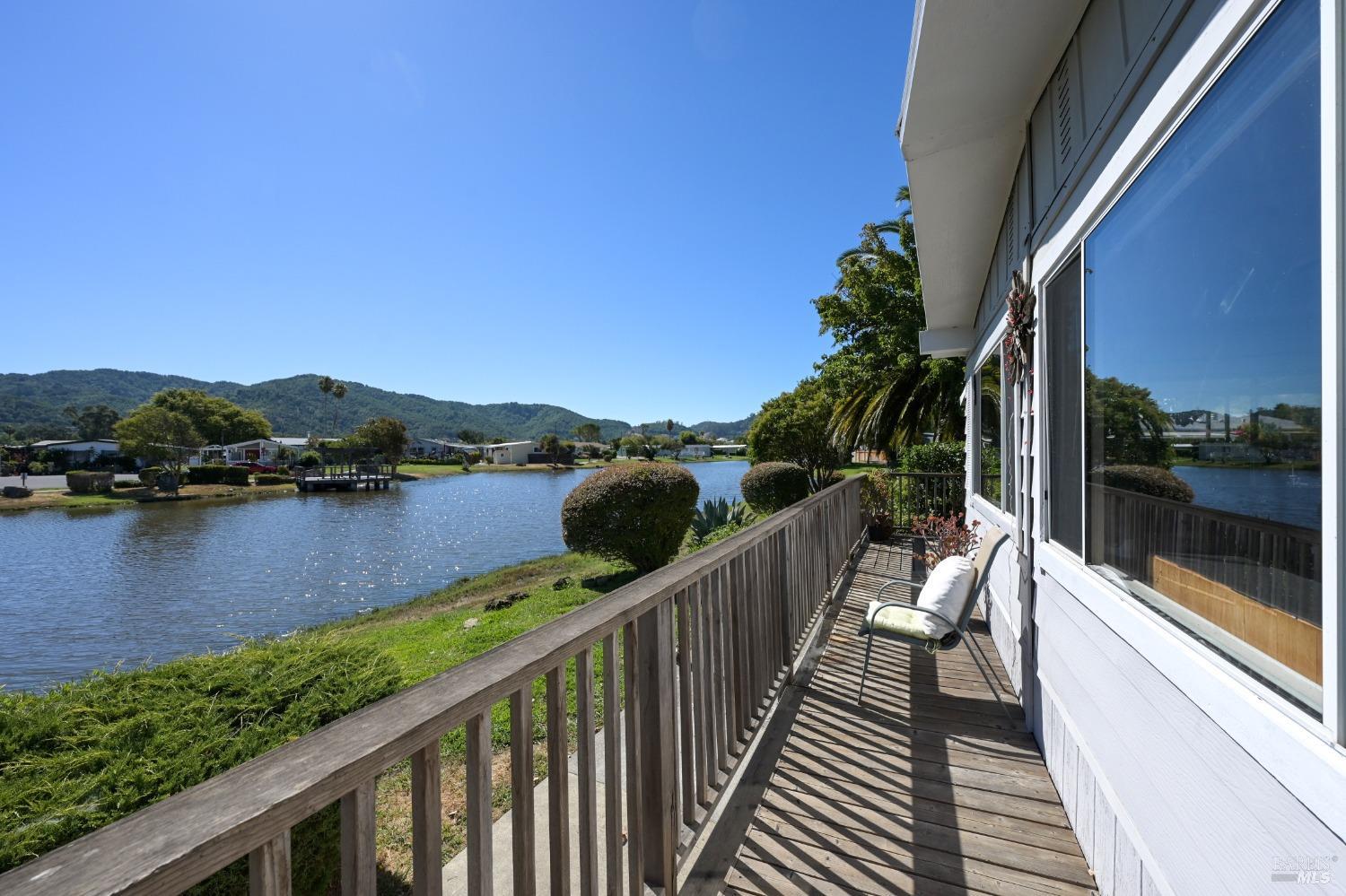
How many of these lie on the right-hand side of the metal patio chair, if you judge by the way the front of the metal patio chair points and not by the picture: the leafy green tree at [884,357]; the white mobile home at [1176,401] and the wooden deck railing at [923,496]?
2

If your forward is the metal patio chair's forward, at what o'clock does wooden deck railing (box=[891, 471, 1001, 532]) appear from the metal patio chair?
The wooden deck railing is roughly at 3 o'clock from the metal patio chair.

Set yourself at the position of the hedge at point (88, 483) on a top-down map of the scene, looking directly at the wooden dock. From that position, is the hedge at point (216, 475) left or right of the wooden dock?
left

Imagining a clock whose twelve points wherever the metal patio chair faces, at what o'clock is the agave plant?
The agave plant is roughly at 2 o'clock from the metal patio chair.

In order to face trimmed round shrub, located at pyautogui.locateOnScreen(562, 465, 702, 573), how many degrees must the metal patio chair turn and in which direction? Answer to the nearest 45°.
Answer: approximately 45° to its right

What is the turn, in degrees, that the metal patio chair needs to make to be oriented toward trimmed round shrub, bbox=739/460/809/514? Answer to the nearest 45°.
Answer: approximately 90° to its right

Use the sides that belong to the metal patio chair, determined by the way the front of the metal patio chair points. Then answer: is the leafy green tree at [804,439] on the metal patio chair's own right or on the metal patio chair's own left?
on the metal patio chair's own right

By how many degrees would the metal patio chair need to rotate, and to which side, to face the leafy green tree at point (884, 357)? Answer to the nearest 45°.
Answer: approximately 90° to its right

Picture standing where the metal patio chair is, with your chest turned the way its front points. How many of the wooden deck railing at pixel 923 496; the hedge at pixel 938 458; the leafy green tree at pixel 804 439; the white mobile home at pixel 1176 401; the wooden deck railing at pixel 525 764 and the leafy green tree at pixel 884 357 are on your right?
4

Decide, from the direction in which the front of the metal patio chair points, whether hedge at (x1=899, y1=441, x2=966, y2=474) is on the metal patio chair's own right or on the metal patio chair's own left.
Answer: on the metal patio chair's own right

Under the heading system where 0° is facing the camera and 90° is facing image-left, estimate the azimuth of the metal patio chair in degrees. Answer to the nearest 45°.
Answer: approximately 90°
